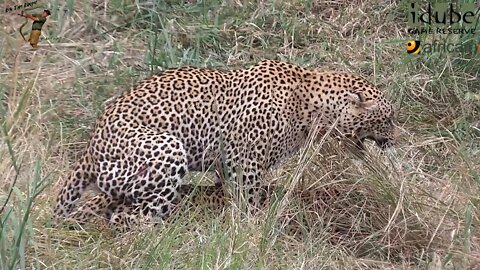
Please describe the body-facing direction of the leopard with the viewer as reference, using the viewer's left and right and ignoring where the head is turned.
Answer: facing to the right of the viewer
